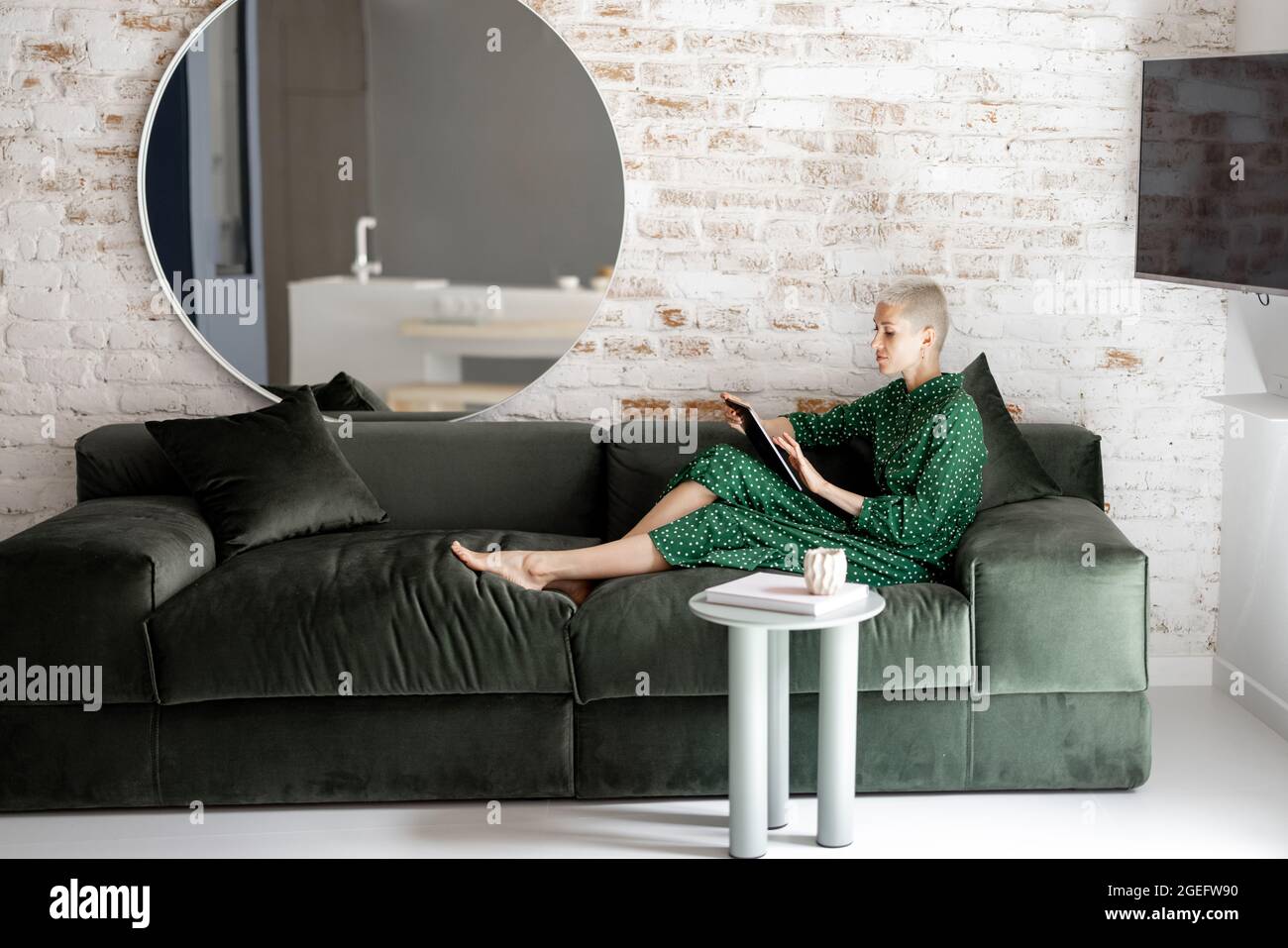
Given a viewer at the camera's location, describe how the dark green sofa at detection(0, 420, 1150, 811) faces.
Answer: facing the viewer

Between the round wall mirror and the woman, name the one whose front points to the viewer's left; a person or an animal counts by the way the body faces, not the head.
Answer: the woman

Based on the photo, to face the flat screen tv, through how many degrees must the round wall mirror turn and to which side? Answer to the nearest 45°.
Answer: approximately 45° to its left

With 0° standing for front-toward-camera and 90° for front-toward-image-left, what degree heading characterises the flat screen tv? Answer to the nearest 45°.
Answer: approximately 45°

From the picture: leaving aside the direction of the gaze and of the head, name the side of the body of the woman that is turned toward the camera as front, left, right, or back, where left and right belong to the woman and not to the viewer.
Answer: left

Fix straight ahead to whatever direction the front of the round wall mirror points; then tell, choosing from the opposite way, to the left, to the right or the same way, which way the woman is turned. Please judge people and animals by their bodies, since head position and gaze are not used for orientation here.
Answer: to the right

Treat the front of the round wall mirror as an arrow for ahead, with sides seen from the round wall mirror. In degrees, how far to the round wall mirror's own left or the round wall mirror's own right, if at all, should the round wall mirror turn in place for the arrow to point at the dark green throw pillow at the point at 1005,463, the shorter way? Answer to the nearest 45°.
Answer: approximately 45° to the round wall mirror's own left

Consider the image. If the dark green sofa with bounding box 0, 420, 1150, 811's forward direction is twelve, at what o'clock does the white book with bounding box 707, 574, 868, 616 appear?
The white book is roughly at 10 o'clock from the dark green sofa.

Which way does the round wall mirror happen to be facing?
toward the camera
